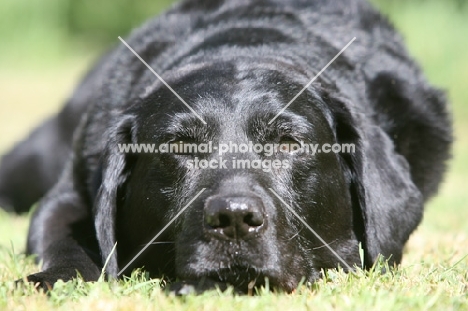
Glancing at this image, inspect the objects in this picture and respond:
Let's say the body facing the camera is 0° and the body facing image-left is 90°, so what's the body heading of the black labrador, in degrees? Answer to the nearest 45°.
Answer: approximately 0°
